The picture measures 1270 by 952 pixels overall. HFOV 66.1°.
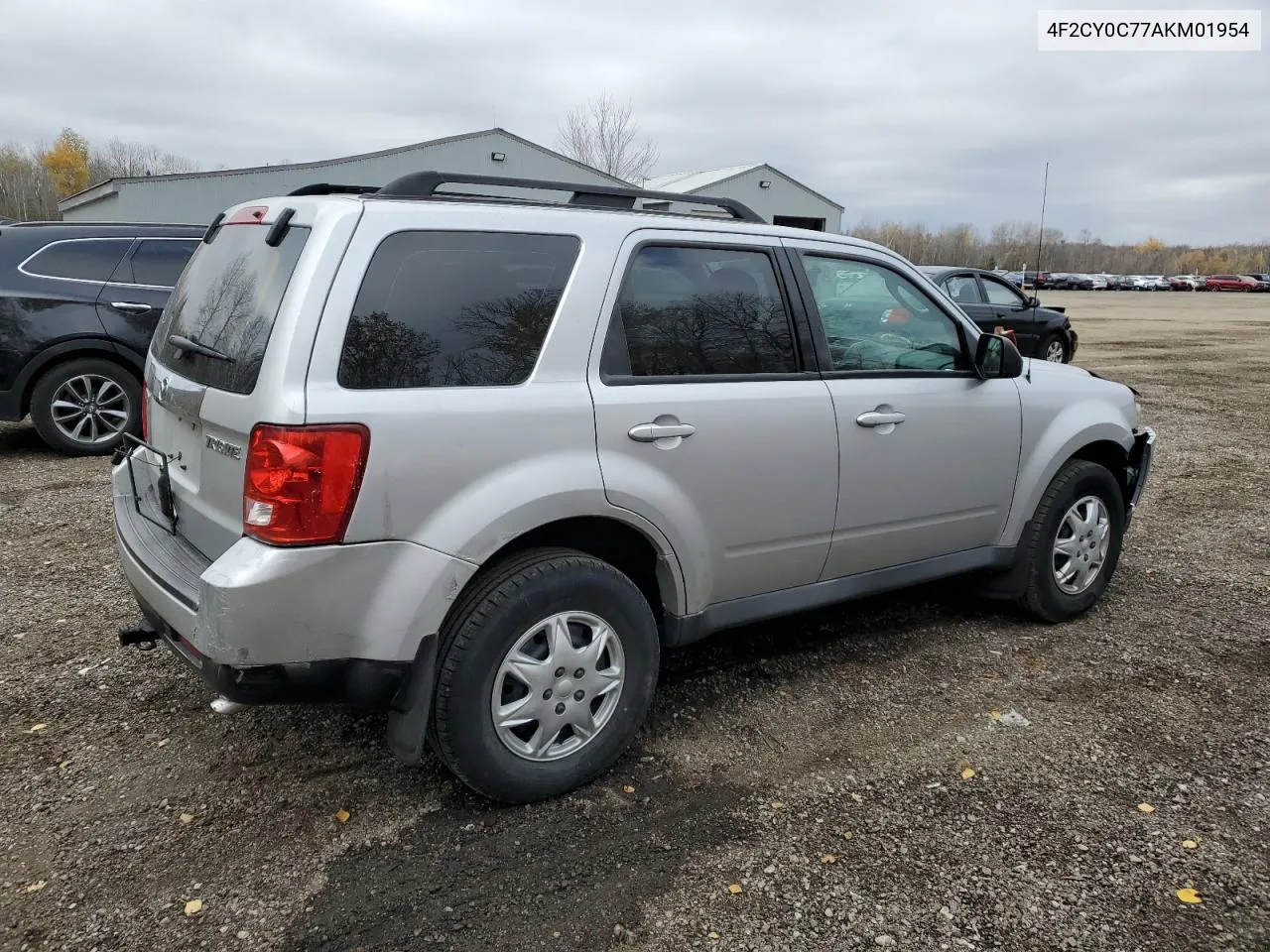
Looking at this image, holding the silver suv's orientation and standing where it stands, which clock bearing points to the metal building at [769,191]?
The metal building is roughly at 11 o'clock from the silver suv.

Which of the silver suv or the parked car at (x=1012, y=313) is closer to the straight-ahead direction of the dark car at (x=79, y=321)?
the parked car

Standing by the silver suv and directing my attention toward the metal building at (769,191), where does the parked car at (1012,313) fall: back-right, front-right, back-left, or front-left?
front-right

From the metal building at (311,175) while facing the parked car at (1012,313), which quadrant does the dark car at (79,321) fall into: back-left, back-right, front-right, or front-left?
front-right

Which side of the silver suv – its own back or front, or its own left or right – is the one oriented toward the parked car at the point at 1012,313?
front

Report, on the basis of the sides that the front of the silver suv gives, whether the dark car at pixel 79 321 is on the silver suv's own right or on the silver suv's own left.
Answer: on the silver suv's own left

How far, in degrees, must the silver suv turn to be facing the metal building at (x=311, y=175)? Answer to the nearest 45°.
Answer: approximately 45° to its left

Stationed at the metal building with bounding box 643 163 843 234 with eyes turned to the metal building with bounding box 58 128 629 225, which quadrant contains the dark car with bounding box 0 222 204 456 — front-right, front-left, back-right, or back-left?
front-left

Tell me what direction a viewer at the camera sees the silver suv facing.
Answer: facing away from the viewer and to the right of the viewer
